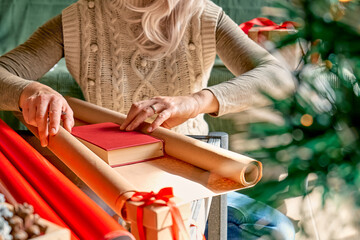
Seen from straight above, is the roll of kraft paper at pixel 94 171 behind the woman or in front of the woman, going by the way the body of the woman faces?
in front

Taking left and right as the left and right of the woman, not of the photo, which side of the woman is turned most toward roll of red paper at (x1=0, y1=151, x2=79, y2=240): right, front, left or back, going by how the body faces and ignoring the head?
front

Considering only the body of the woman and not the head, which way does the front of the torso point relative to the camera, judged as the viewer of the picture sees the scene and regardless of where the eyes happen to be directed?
toward the camera

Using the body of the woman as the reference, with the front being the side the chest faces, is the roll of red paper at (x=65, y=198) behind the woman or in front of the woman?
in front

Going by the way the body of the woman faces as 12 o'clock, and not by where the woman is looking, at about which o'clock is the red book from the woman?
The red book is roughly at 12 o'clock from the woman.

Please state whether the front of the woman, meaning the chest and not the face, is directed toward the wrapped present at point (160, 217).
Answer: yes
